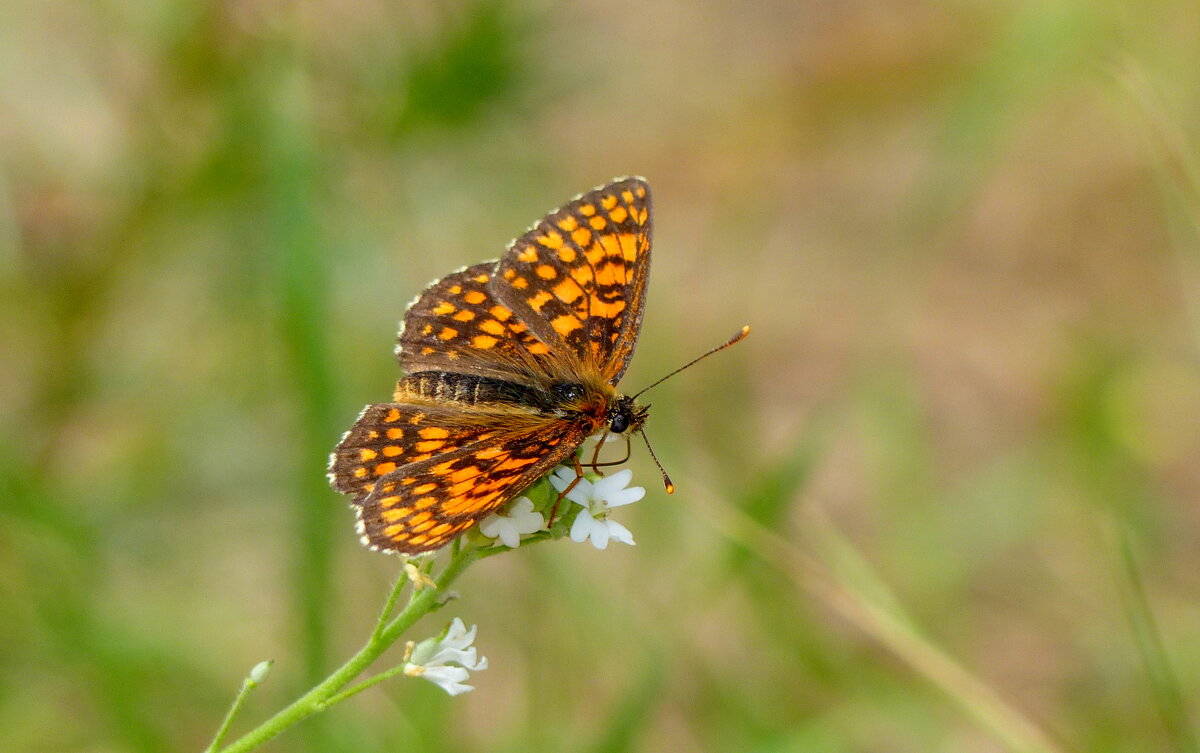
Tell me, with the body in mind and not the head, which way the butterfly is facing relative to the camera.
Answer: to the viewer's right
